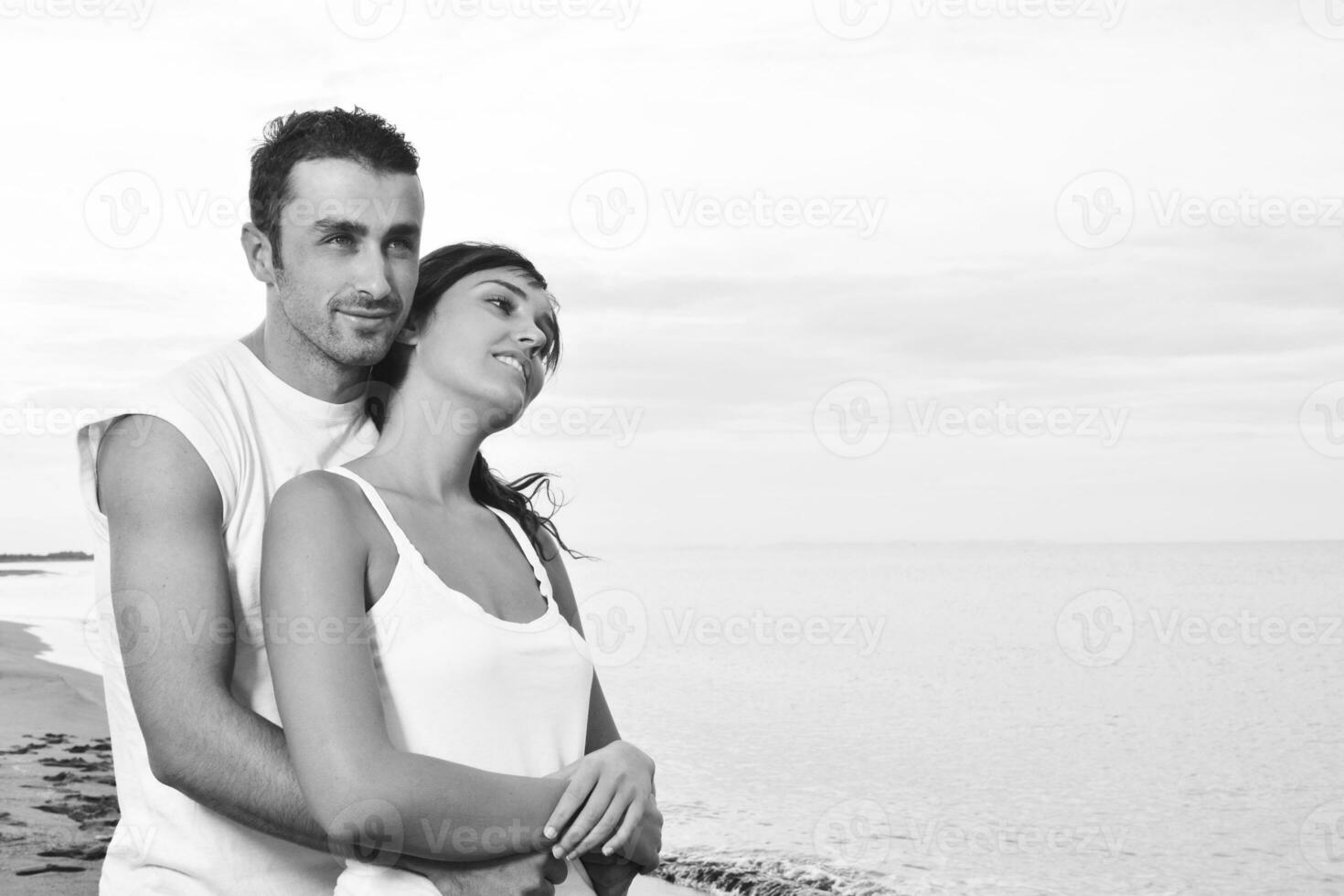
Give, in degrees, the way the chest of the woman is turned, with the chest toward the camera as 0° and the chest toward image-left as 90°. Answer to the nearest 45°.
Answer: approximately 315°

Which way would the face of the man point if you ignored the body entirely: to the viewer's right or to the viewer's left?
to the viewer's right

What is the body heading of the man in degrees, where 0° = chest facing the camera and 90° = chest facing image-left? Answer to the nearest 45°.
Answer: approximately 315°
